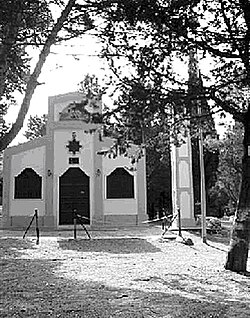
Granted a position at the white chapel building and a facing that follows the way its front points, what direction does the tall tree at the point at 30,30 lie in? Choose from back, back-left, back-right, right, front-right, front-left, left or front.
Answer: front

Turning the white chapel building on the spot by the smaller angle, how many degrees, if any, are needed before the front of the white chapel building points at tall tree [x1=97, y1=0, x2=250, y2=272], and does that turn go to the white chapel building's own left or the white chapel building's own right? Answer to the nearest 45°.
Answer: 0° — it already faces it

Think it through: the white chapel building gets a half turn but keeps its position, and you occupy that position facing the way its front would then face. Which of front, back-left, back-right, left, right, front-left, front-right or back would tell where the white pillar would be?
back-right

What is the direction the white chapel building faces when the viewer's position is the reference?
facing the viewer

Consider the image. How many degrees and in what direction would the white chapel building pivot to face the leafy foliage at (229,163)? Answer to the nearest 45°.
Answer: approximately 90° to its left
